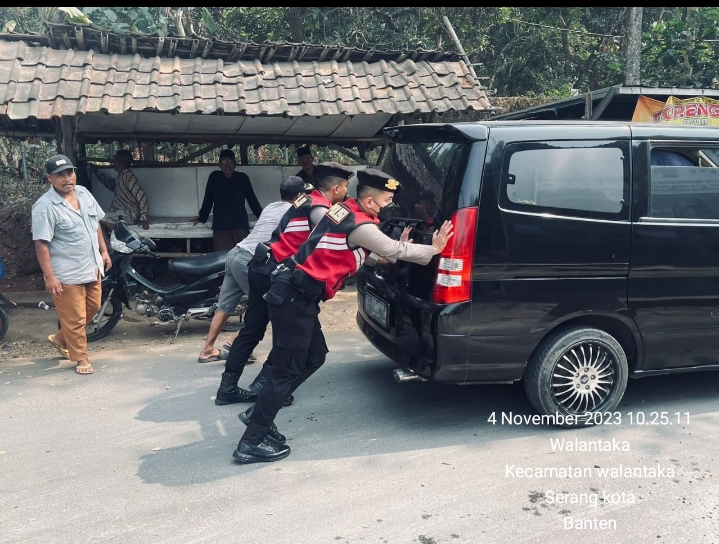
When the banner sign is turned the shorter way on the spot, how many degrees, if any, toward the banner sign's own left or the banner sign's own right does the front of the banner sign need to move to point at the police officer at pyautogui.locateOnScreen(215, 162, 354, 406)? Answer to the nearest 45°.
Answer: approximately 45° to the banner sign's own right

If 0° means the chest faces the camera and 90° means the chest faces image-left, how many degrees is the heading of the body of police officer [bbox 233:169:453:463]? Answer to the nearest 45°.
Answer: approximately 270°

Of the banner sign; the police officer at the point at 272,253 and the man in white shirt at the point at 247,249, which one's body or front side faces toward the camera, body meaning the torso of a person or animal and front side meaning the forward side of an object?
the banner sign

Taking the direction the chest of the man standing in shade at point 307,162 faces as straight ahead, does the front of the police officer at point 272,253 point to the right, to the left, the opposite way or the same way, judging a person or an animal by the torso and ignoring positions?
to the left

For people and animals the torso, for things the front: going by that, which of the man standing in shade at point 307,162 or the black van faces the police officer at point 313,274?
the man standing in shade

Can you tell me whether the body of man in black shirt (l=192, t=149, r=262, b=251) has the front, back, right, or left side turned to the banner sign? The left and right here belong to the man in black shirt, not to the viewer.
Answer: left

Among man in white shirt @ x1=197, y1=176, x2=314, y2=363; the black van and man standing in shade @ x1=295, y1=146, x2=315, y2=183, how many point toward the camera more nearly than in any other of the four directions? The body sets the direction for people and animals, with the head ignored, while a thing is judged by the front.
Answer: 1

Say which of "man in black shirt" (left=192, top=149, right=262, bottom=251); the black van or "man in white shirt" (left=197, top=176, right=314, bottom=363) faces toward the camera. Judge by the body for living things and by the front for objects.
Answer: the man in black shirt

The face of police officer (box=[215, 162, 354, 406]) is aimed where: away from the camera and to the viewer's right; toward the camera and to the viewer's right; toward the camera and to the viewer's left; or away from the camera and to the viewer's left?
away from the camera and to the viewer's right

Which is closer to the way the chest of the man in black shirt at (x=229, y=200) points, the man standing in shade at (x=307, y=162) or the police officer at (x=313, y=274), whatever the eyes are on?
the police officer

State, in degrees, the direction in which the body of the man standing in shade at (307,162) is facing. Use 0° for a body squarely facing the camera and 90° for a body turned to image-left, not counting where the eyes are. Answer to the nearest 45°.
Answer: approximately 0°

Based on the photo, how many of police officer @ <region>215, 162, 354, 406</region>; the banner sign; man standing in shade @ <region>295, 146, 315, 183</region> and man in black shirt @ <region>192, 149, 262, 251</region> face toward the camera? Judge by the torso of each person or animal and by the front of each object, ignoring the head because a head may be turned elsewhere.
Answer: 3

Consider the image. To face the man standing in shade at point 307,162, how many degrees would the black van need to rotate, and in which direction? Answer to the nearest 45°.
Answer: approximately 90° to its left

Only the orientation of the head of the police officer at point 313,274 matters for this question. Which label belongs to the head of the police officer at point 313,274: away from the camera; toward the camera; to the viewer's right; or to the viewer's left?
to the viewer's right

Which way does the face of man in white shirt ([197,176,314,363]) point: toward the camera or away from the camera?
away from the camera
